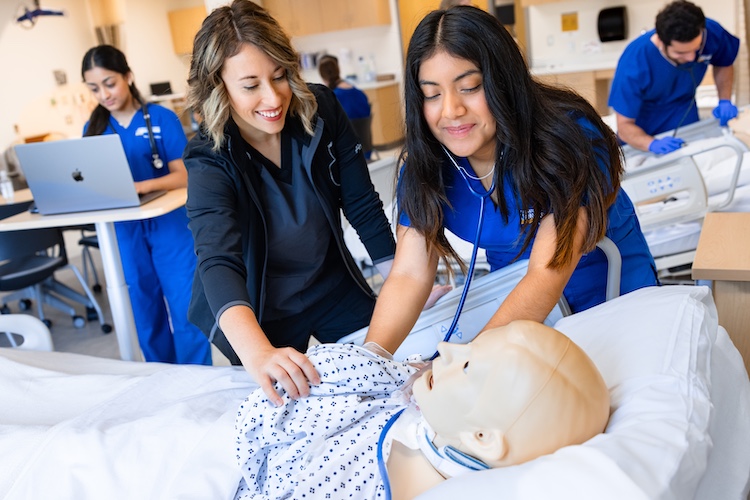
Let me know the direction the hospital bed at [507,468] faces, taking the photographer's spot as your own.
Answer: facing to the left of the viewer

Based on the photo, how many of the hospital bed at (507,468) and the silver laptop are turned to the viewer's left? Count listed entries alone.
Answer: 1
